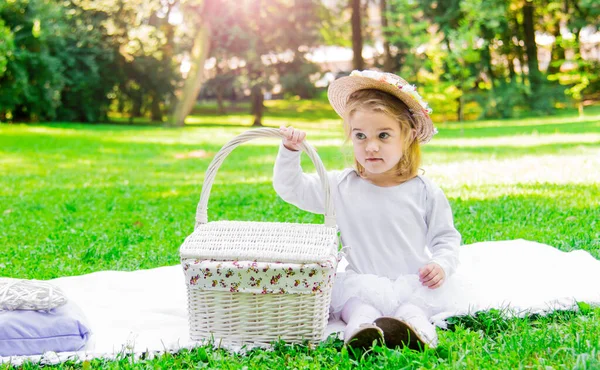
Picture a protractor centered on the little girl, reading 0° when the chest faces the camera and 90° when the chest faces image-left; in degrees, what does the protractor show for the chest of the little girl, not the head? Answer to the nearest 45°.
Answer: approximately 0°

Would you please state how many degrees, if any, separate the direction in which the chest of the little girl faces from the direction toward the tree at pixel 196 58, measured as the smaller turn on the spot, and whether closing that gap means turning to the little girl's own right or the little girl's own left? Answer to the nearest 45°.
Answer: approximately 180°

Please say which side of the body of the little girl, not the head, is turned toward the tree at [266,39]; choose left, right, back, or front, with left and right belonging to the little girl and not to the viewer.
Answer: back
